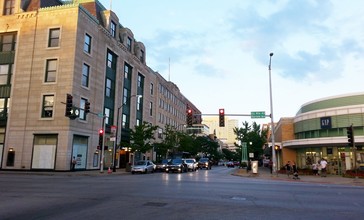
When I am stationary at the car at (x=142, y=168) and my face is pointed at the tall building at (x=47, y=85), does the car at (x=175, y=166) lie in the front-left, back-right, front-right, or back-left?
back-right

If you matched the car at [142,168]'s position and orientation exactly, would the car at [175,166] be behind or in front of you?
behind

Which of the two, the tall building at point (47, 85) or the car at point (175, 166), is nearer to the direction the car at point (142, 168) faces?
the tall building

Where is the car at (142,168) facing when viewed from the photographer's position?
facing the viewer and to the left of the viewer
